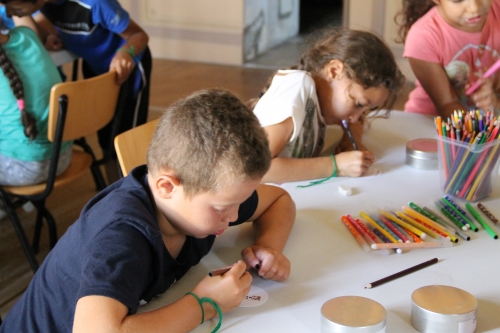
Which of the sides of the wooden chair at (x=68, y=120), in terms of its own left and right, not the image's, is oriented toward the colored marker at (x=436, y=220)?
back

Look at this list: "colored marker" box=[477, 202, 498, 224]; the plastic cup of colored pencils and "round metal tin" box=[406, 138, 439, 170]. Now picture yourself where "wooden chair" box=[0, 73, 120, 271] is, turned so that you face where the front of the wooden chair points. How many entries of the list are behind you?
3

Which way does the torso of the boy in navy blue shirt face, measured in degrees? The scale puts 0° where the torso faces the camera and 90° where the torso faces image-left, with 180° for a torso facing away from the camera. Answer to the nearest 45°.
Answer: approximately 315°

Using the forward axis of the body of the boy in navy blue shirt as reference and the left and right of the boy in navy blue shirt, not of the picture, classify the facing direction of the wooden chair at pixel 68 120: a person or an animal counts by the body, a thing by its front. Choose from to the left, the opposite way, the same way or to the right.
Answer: the opposite way

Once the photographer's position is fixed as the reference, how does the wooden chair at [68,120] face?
facing away from the viewer and to the left of the viewer

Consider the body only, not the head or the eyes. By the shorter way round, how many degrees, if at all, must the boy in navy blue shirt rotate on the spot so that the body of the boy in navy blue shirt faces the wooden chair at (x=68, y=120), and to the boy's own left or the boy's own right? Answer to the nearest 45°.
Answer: approximately 135° to the boy's own left
